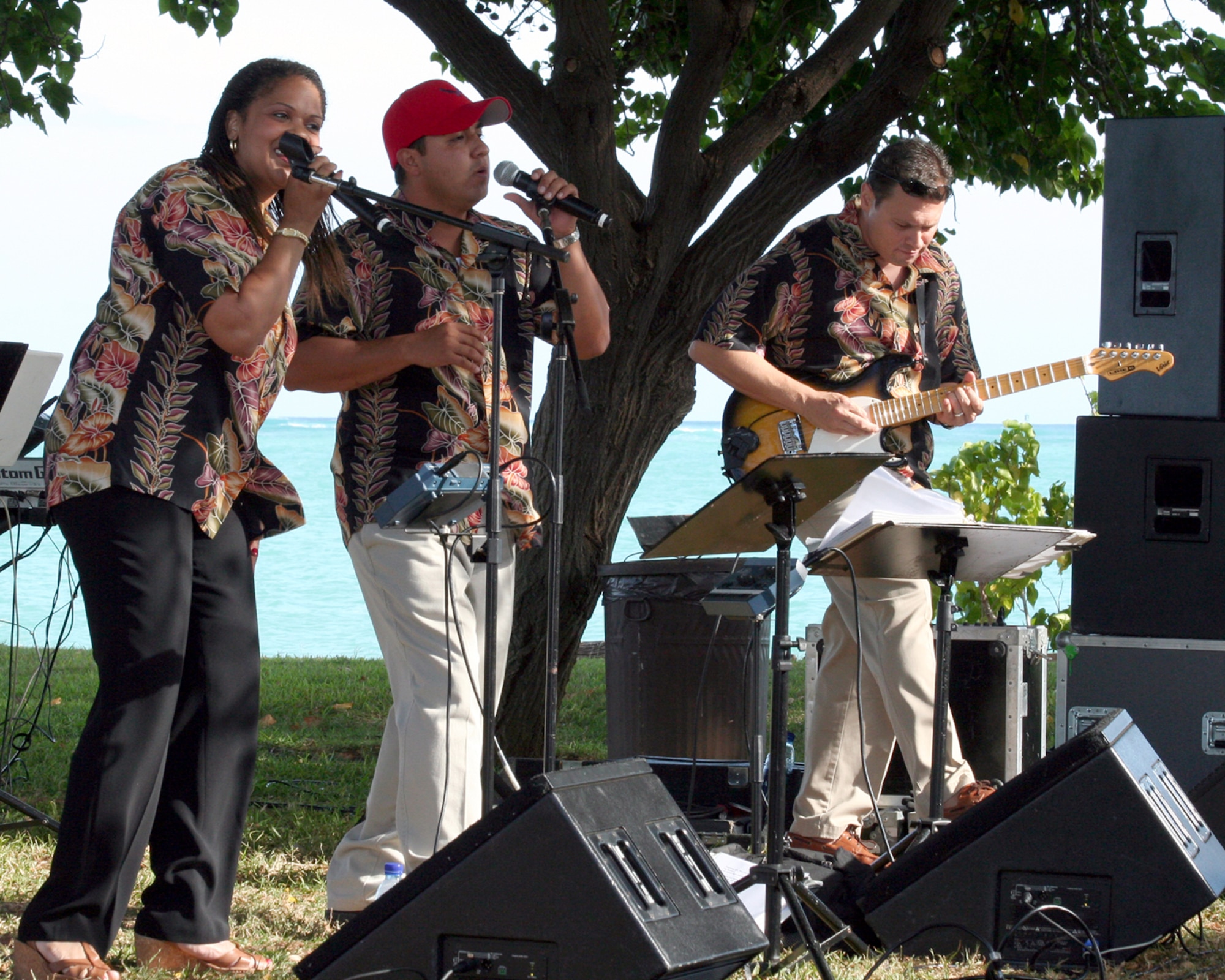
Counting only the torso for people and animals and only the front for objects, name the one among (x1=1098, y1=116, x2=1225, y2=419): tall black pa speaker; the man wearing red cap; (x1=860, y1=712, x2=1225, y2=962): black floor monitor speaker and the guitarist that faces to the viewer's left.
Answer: the black floor monitor speaker

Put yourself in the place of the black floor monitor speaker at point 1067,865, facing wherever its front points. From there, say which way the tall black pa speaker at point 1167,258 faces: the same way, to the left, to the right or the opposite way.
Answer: the opposite way

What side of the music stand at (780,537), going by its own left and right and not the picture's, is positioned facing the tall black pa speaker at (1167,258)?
right

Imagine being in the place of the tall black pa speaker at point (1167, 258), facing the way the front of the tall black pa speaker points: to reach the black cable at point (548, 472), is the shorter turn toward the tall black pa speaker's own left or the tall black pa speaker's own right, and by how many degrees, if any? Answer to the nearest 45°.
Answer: approximately 135° to the tall black pa speaker's own right

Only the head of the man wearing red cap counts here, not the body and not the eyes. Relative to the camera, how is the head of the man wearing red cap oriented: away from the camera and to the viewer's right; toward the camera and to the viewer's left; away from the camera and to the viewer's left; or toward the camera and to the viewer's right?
toward the camera and to the viewer's right

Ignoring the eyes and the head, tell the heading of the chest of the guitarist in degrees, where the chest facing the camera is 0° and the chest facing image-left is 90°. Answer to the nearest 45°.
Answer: approximately 315°

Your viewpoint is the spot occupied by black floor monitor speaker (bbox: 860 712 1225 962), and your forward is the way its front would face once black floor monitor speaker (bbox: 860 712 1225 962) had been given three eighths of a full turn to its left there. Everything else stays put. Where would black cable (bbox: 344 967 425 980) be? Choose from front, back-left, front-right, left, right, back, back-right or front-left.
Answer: right

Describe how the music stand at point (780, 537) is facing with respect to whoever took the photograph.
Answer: facing away from the viewer and to the left of the viewer

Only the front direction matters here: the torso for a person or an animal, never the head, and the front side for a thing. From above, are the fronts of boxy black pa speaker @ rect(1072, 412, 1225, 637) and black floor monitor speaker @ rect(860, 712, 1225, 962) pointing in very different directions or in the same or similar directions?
very different directions

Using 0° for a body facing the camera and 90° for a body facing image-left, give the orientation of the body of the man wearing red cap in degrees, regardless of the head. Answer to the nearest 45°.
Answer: approximately 315°
